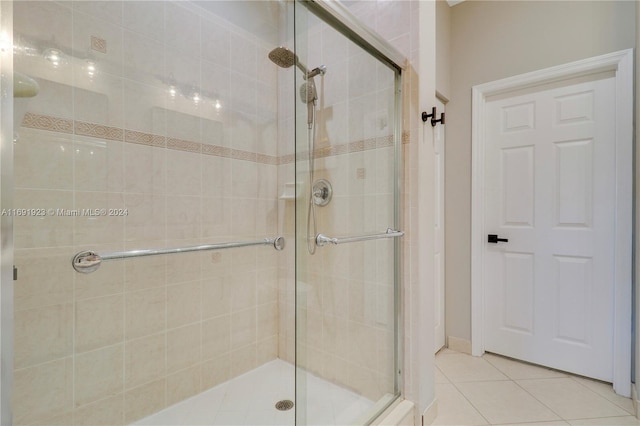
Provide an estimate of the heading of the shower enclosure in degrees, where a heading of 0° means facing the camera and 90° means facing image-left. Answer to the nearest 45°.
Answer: approximately 315°

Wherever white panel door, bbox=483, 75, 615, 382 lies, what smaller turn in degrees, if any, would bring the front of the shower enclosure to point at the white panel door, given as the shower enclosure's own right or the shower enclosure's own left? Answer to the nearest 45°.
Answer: approximately 45° to the shower enclosure's own left
